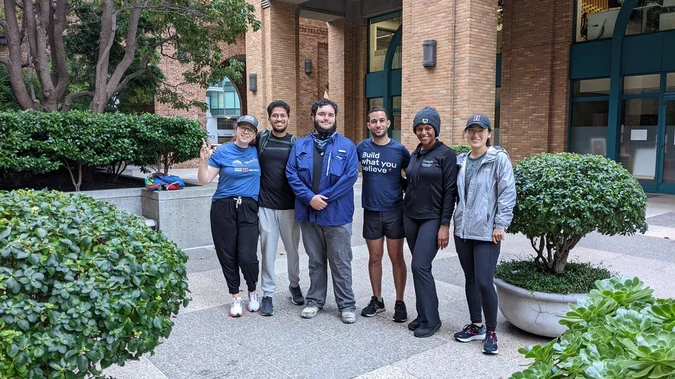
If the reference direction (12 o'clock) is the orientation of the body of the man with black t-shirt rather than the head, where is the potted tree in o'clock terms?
The potted tree is roughly at 10 o'clock from the man with black t-shirt.

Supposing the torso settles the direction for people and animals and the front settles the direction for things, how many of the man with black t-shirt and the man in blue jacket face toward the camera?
2

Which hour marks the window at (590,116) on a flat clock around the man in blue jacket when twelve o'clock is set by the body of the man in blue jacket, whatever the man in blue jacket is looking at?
The window is roughly at 7 o'clock from the man in blue jacket.

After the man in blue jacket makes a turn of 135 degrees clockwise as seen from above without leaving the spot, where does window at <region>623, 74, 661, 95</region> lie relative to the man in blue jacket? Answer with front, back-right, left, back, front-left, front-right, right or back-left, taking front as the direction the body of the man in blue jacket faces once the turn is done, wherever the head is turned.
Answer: right

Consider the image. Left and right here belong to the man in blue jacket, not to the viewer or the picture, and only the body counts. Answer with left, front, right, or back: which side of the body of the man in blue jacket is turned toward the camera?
front

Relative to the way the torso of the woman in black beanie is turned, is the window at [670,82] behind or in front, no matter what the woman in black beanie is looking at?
behind

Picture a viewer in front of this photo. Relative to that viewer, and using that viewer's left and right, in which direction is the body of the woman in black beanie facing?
facing the viewer and to the left of the viewer

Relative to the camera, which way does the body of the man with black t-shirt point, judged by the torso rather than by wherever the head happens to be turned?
toward the camera

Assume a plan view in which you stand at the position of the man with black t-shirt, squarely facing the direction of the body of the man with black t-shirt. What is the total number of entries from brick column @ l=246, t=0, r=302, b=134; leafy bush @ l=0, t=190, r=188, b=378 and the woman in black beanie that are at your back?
1

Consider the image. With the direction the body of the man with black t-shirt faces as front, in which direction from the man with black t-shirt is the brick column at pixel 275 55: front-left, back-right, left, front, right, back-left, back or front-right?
back

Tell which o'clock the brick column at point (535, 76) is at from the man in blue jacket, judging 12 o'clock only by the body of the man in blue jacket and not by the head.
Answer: The brick column is roughly at 7 o'clock from the man in blue jacket.

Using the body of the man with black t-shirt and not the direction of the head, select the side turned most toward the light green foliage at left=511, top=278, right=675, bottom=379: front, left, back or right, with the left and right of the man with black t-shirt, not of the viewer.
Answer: front
